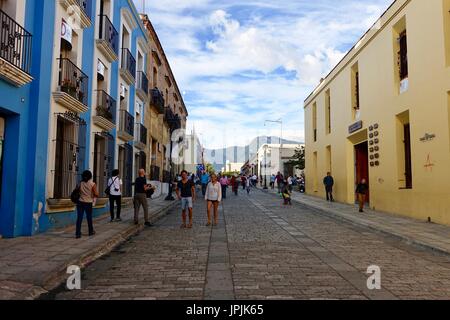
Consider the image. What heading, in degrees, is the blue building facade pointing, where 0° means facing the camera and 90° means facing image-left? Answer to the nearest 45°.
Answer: approximately 315°

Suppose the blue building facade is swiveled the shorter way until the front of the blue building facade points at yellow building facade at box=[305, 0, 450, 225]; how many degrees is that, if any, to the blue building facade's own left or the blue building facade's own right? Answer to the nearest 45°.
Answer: approximately 45° to the blue building facade's own left

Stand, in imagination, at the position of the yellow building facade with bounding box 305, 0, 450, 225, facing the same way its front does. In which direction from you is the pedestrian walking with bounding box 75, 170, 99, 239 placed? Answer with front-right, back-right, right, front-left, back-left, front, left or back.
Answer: front

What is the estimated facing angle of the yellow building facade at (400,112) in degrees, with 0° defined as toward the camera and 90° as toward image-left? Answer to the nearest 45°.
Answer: approximately 45°

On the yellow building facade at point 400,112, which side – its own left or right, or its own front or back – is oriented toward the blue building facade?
front

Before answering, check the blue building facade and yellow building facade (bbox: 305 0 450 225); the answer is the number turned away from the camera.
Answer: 0
